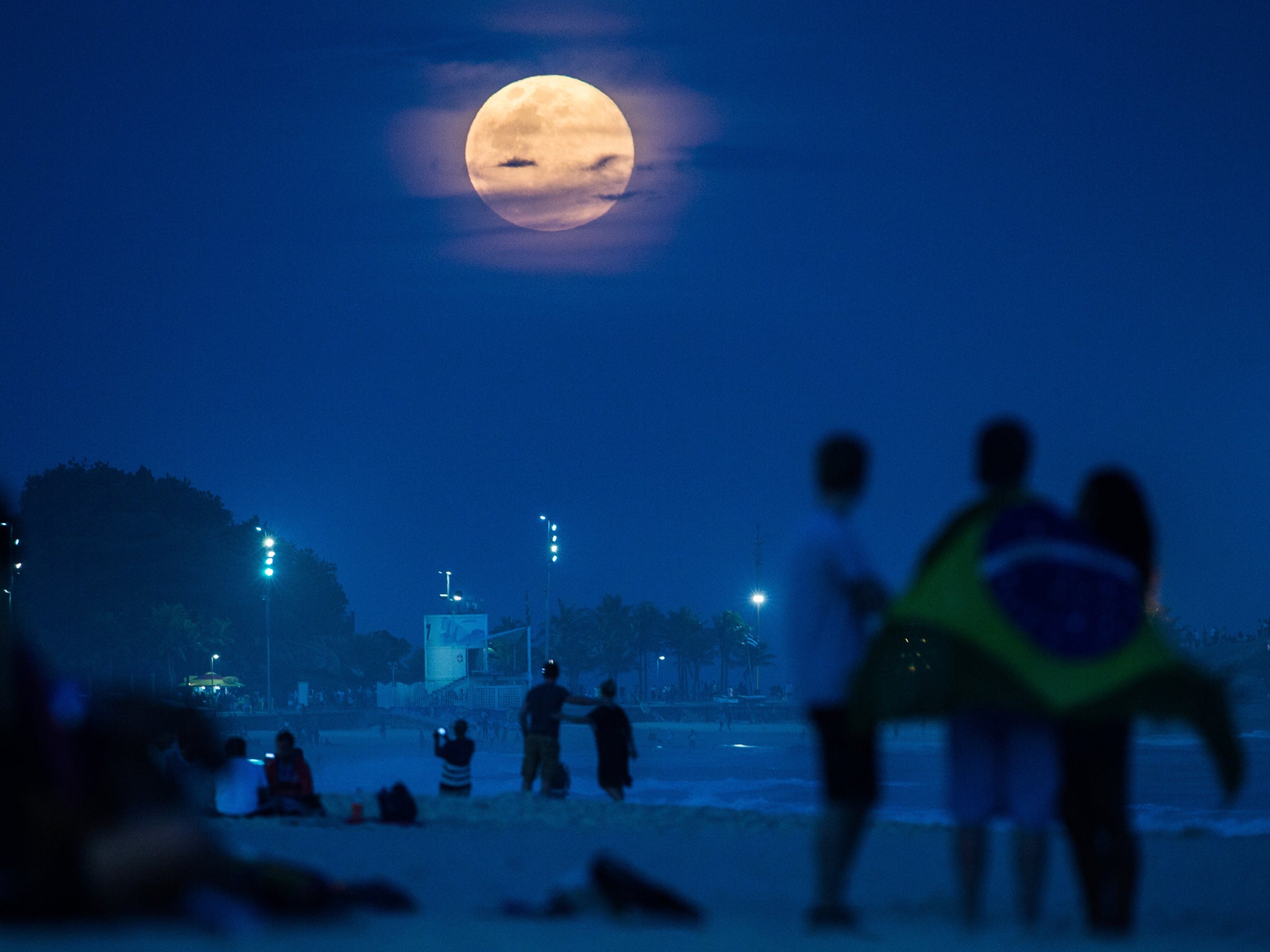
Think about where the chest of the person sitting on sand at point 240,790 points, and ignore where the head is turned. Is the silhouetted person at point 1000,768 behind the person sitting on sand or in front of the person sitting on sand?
behind

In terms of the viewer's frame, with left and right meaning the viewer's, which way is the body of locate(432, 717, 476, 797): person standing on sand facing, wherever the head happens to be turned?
facing away from the viewer

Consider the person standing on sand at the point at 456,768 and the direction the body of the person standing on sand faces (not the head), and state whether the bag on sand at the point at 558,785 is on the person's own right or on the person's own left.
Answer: on the person's own right

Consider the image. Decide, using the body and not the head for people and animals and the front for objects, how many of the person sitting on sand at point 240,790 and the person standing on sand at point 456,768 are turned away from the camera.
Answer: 2

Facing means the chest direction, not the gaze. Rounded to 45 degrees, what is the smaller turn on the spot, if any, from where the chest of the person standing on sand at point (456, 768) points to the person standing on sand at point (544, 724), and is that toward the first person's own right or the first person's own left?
approximately 135° to the first person's own right

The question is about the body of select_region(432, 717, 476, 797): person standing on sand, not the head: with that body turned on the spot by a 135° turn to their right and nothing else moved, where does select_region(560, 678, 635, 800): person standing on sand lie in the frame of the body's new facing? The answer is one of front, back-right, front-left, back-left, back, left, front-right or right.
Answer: front

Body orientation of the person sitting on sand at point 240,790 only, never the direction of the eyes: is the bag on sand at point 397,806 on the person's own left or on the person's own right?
on the person's own right

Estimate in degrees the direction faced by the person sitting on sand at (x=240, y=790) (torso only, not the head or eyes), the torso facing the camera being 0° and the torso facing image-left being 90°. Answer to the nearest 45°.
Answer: approximately 180°
